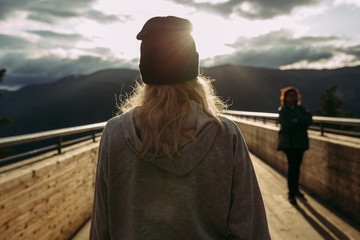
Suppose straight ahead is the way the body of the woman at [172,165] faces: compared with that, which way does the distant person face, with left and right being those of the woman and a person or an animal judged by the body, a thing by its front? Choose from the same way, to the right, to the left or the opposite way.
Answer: the opposite way

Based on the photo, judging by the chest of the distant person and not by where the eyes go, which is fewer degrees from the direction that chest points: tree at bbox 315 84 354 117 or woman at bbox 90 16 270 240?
the woman

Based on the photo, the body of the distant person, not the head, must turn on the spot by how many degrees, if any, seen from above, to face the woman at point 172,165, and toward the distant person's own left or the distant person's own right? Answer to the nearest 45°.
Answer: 0° — they already face them

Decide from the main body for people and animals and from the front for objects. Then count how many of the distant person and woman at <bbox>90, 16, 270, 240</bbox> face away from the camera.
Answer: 1

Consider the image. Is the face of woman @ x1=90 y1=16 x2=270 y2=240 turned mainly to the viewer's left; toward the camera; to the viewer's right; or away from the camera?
away from the camera

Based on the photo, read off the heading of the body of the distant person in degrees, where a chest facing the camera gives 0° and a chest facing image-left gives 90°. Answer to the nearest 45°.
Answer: approximately 0°

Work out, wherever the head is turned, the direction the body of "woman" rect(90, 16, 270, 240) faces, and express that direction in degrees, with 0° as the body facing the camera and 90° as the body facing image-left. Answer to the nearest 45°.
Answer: approximately 180°

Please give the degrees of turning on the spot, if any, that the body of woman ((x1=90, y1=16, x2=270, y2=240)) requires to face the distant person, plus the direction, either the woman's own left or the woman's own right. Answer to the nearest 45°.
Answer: approximately 45° to the woman's own right

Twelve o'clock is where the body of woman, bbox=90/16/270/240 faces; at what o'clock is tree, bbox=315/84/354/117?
The tree is roughly at 1 o'clock from the woman.

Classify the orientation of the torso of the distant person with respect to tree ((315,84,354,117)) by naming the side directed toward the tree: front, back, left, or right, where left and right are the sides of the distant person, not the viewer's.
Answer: back
